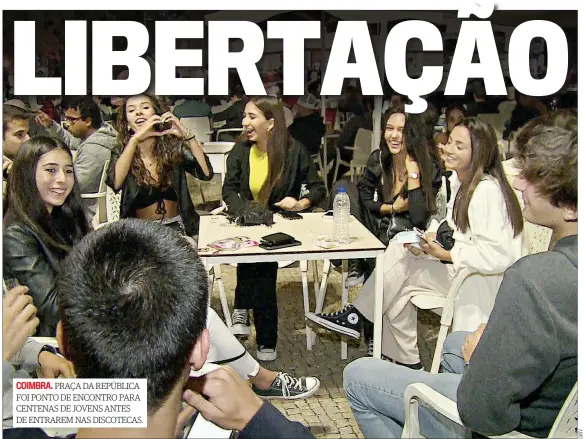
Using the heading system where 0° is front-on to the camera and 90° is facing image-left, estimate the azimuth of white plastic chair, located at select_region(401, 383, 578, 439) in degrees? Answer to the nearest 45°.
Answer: approximately 135°

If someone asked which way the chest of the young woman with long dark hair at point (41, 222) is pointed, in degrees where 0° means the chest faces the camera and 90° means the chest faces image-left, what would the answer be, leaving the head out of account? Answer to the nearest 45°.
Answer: approximately 315°

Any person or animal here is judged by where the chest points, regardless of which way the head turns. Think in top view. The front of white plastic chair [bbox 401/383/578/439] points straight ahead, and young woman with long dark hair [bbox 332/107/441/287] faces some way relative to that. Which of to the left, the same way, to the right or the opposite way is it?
to the left

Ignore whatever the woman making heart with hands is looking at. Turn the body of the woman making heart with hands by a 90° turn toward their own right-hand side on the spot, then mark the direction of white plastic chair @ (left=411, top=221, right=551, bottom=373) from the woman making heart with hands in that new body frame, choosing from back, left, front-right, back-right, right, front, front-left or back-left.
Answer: back

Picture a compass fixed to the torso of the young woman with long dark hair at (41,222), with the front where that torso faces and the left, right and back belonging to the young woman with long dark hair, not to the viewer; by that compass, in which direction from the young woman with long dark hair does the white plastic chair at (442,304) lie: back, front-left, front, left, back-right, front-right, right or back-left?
front-left

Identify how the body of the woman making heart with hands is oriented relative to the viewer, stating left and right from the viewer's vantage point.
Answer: facing the viewer
